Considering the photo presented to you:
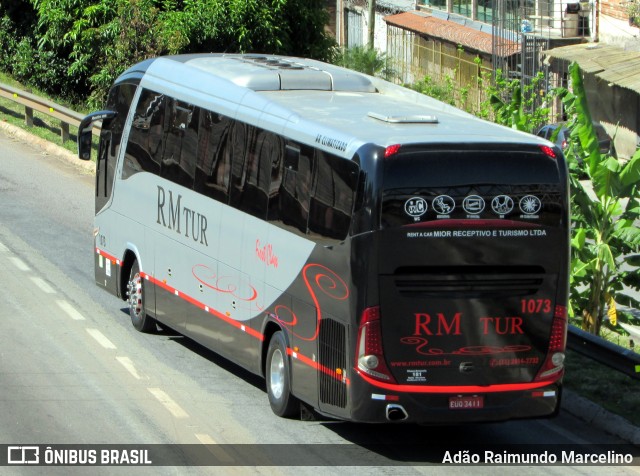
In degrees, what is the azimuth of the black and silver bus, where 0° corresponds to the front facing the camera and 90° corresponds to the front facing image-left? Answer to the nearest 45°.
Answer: approximately 135°

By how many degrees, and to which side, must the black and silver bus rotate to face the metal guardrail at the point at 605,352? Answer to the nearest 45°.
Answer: approximately 90° to its right

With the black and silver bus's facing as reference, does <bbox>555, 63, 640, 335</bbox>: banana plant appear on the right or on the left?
on its right

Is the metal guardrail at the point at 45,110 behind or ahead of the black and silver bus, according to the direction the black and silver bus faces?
ahead

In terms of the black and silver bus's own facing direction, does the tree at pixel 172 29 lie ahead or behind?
ahead

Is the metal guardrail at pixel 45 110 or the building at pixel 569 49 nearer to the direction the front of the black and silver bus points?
the metal guardrail

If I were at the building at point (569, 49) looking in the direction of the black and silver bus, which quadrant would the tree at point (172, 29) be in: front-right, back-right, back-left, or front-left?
front-right

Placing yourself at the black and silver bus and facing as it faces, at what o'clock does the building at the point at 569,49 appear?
The building is roughly at 2 o'clock from the black and silver bus.
